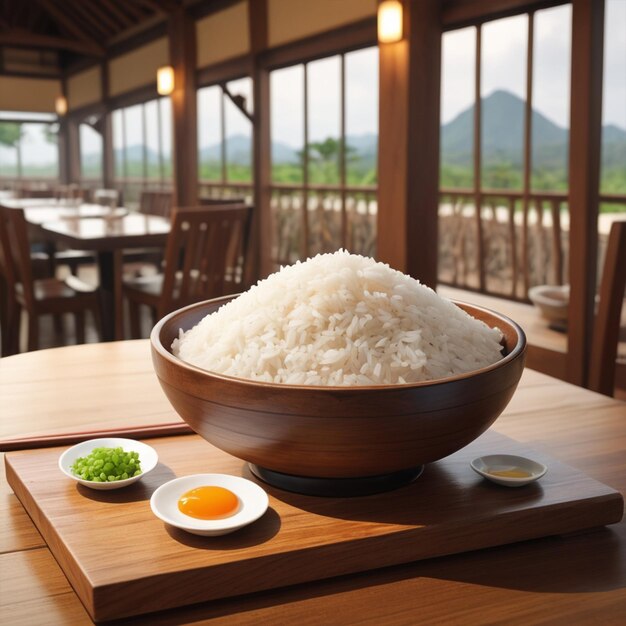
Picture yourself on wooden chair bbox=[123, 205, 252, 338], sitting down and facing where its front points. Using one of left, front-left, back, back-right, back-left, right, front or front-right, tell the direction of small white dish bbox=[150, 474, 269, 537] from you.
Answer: back-left

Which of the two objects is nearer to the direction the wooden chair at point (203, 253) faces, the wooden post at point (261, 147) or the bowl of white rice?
the wooden post

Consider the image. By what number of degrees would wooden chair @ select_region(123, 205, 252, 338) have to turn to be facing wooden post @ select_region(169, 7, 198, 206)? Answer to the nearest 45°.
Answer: approximately 45° to its right

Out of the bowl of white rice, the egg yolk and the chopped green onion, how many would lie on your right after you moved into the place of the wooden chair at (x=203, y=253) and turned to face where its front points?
0

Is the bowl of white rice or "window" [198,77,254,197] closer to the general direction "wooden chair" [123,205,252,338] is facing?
the window

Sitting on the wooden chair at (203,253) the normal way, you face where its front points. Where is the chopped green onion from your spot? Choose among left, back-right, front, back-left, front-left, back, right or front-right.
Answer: back-left

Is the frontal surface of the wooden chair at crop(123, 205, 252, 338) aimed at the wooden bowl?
no

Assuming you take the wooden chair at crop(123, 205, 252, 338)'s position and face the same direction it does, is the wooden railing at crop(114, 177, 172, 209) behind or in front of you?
in front

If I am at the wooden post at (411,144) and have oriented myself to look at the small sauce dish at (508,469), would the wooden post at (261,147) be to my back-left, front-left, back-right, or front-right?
back-right

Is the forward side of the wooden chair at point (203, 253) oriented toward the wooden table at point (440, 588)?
no

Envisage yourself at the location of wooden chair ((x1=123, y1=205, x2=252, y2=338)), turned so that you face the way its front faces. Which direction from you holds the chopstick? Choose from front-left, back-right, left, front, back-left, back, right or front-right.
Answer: back-left

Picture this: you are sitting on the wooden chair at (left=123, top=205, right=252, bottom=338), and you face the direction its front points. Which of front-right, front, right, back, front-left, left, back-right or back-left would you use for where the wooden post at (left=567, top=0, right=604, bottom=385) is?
back-right

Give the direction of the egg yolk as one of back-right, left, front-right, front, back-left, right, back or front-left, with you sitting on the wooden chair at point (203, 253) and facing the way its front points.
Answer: back-left

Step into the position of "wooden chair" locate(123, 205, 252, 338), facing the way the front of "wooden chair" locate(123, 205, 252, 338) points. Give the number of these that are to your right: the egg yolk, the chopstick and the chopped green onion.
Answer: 0
